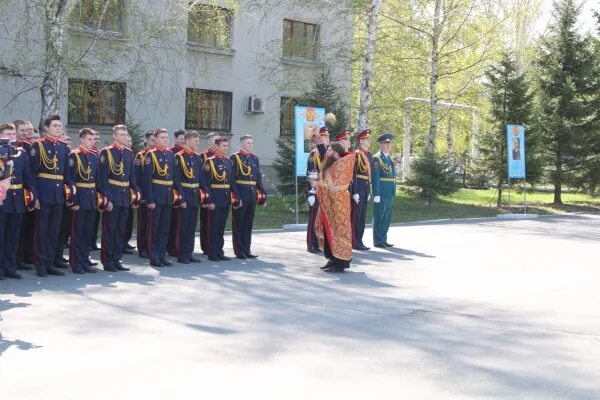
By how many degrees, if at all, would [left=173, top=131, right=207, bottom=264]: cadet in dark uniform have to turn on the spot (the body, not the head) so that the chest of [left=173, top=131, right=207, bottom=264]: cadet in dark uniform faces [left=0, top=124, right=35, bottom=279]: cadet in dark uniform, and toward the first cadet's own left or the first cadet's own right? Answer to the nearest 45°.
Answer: approximately 90° to the first cadet's own right

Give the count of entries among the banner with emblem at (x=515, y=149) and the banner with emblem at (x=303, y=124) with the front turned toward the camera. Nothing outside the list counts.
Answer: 2

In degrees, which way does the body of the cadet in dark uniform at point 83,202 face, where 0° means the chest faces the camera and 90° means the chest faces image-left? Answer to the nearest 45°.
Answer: approximately 315°

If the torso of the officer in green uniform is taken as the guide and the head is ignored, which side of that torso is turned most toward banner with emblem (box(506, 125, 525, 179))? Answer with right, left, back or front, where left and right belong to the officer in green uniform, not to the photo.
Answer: left

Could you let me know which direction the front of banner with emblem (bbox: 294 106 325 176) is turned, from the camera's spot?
facing the viewer

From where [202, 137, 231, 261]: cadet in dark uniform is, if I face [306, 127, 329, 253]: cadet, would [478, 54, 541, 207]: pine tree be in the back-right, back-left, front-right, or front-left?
front-left

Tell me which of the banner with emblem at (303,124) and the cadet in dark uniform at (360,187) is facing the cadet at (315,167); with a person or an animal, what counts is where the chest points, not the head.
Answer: the banner with emblem

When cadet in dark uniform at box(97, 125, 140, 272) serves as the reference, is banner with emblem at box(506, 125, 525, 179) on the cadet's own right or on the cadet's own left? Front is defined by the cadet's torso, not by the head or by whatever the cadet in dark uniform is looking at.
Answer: on the cadet's own left

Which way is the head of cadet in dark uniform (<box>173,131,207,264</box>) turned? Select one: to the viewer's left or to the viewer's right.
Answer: to the viewer's right

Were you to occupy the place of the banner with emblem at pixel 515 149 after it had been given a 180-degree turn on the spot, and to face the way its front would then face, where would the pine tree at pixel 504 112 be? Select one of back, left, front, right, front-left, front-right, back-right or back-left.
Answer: front

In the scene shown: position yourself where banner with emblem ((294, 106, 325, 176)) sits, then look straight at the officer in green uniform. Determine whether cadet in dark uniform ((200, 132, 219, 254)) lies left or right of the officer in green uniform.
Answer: right

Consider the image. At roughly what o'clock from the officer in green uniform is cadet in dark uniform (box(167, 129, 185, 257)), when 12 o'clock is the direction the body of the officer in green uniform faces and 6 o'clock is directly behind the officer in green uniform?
The cadet in dark uniform is roughly at 3 o'clock from the officer in green uniform.

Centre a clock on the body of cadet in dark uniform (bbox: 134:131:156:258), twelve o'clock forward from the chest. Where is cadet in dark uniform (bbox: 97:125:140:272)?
cadet in dark uniform (bbox: 97:125:140:272) is roughly at 2 o'clock from cadet in dark uniform (bbox: 134:131:156:258).
